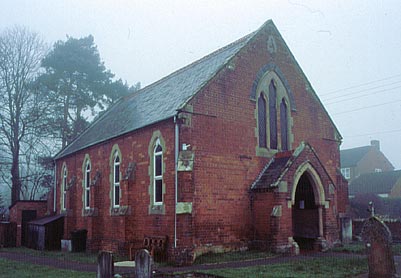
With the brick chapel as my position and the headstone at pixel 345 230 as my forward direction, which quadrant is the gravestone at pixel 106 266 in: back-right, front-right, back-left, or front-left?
back-right

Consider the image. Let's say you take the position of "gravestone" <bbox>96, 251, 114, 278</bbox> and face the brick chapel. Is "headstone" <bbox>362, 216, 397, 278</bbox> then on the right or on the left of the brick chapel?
right

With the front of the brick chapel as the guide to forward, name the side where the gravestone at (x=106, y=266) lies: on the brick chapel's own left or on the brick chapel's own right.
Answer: on the brick chapel's own right

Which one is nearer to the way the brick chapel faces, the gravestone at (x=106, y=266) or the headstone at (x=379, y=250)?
the headstone

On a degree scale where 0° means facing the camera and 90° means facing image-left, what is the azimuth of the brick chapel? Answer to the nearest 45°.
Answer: approximately 315°

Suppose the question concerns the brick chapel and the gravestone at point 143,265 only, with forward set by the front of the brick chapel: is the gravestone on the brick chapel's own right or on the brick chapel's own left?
on the brick chapel's own right
